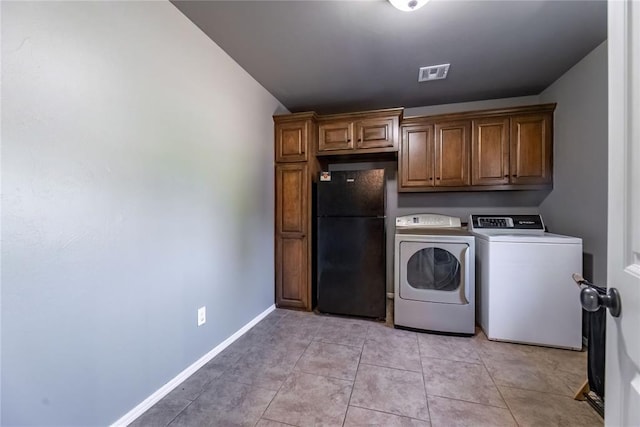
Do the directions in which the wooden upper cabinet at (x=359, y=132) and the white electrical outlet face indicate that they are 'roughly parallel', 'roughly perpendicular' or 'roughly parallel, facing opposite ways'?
roughly perpendicular

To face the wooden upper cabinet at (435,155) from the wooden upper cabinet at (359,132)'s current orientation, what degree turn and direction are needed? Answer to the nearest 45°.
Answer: approximately 90° to its left

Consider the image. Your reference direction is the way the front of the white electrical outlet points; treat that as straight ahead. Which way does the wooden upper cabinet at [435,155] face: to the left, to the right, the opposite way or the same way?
to the right

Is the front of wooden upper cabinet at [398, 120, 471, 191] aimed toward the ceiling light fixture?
yes

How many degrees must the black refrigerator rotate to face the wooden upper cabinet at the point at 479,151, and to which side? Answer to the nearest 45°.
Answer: approximately 90° to its left

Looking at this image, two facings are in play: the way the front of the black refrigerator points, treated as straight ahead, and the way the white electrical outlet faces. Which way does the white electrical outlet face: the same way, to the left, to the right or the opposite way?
to the left
